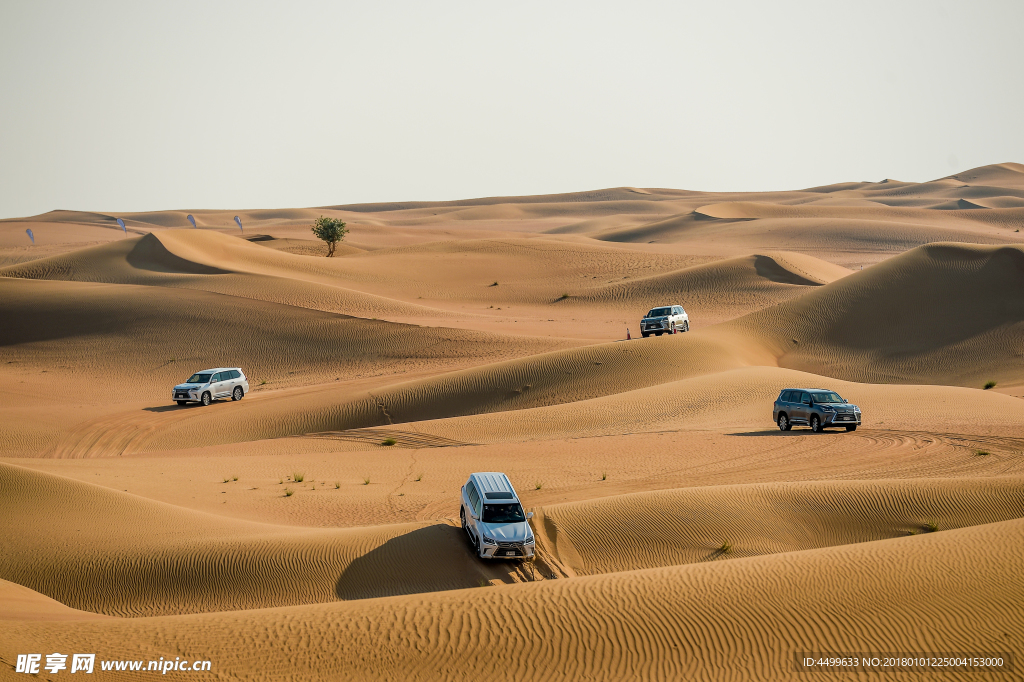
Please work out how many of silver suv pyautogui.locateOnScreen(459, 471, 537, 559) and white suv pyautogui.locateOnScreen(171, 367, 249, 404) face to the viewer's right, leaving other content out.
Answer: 0

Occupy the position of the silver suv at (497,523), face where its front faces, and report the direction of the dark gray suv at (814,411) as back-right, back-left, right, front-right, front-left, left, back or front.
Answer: back-left

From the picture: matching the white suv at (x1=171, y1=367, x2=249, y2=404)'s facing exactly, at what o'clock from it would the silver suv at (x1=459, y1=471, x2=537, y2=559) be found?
The silver suv is roughly at 10 o'clock from the white suv.

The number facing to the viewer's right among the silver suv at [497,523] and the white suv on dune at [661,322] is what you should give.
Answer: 0

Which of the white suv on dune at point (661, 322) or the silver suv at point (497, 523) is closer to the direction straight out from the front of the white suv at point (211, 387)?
the silver suv

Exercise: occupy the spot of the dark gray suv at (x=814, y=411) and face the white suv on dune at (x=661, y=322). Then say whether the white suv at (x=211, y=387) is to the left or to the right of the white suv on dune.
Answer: left

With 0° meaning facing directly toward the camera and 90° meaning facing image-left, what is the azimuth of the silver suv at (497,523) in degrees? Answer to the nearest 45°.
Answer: approximately 0°

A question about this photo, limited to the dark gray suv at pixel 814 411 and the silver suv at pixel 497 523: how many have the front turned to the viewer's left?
0

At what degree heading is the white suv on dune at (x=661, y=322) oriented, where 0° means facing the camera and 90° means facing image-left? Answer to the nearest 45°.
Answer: approximately 45°

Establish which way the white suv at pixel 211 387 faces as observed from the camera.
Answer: facing the viewer and to the left of the viewer

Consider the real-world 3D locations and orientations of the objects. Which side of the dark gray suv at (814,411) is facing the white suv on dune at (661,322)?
back

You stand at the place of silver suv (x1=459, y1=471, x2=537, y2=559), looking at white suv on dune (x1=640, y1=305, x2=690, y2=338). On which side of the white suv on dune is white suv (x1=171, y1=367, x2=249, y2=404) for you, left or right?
left

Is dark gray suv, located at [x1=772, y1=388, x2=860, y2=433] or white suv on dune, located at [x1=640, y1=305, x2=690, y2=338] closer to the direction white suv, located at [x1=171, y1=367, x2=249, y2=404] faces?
the dark gray suv

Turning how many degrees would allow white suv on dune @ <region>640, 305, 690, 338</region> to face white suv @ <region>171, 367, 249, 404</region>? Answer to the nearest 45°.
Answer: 0° — it already faces it
